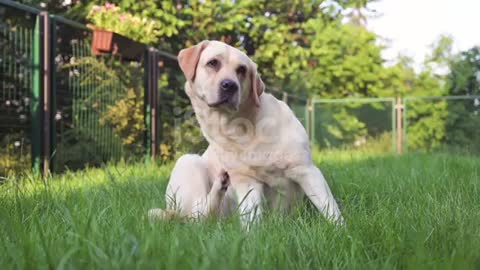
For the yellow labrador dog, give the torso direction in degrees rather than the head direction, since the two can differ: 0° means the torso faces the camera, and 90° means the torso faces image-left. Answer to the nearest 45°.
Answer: approximately 0°

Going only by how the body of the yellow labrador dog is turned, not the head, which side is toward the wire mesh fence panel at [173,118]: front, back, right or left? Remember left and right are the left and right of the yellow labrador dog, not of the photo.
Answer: back

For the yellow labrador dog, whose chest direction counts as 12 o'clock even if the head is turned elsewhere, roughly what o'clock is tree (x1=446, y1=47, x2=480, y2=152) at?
The tree is roughly at 7 o'clock from the yellow labrador dog.

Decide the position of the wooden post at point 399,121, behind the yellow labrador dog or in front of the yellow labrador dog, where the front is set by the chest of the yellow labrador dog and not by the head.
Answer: behind

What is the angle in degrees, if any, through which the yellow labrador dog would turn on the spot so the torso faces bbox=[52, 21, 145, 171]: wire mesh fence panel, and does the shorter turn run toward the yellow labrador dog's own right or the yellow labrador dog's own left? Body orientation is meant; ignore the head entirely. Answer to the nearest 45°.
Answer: approximately 135° to the yellow labrador dog's own right

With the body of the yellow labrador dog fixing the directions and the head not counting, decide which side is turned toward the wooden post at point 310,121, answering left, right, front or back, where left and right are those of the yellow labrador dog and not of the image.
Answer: back

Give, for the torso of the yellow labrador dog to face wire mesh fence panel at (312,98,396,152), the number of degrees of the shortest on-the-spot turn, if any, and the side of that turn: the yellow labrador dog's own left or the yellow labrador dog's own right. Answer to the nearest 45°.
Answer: approximately 180°

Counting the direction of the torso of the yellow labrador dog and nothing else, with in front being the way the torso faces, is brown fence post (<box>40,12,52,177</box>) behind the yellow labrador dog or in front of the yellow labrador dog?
behind

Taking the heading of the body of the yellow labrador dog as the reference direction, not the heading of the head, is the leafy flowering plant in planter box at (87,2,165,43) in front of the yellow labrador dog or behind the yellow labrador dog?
behind

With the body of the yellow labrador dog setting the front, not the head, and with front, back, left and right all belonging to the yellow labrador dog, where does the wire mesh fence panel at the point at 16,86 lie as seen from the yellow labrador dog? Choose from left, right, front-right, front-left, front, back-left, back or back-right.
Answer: back-right

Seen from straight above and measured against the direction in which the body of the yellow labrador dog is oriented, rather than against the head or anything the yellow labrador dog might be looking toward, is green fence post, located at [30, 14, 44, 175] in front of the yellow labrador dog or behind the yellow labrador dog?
behind
